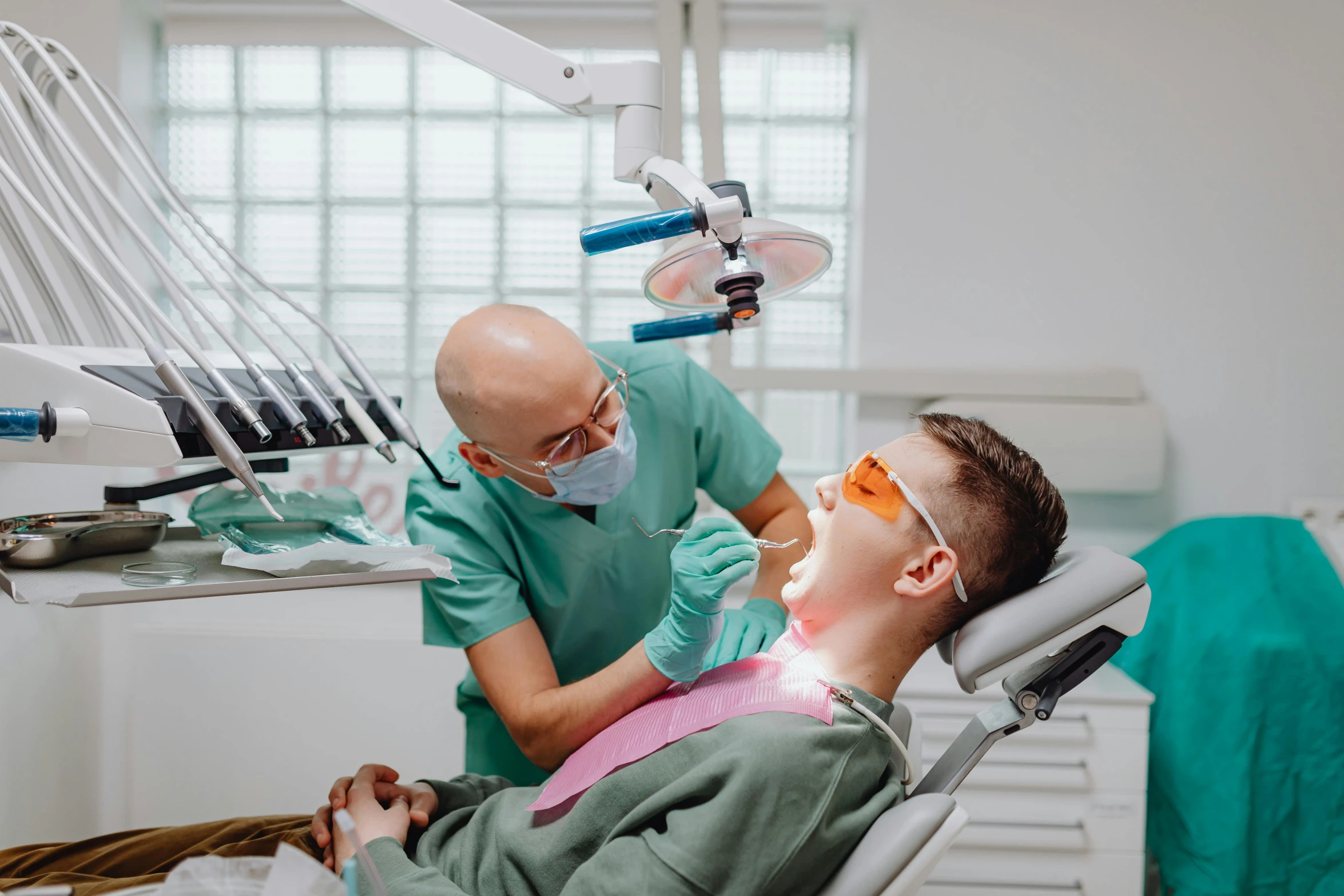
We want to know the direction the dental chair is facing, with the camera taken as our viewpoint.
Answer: facing to the left of the viewer

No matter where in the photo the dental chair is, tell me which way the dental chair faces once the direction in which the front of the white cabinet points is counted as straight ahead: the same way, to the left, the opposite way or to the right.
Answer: to the right

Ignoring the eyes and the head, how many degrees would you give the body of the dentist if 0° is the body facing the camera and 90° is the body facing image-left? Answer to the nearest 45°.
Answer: approximately 315°

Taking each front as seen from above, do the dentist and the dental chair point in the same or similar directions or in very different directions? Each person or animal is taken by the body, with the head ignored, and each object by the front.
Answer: very different directions

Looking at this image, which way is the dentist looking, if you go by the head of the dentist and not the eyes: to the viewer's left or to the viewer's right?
to the viewer's right
